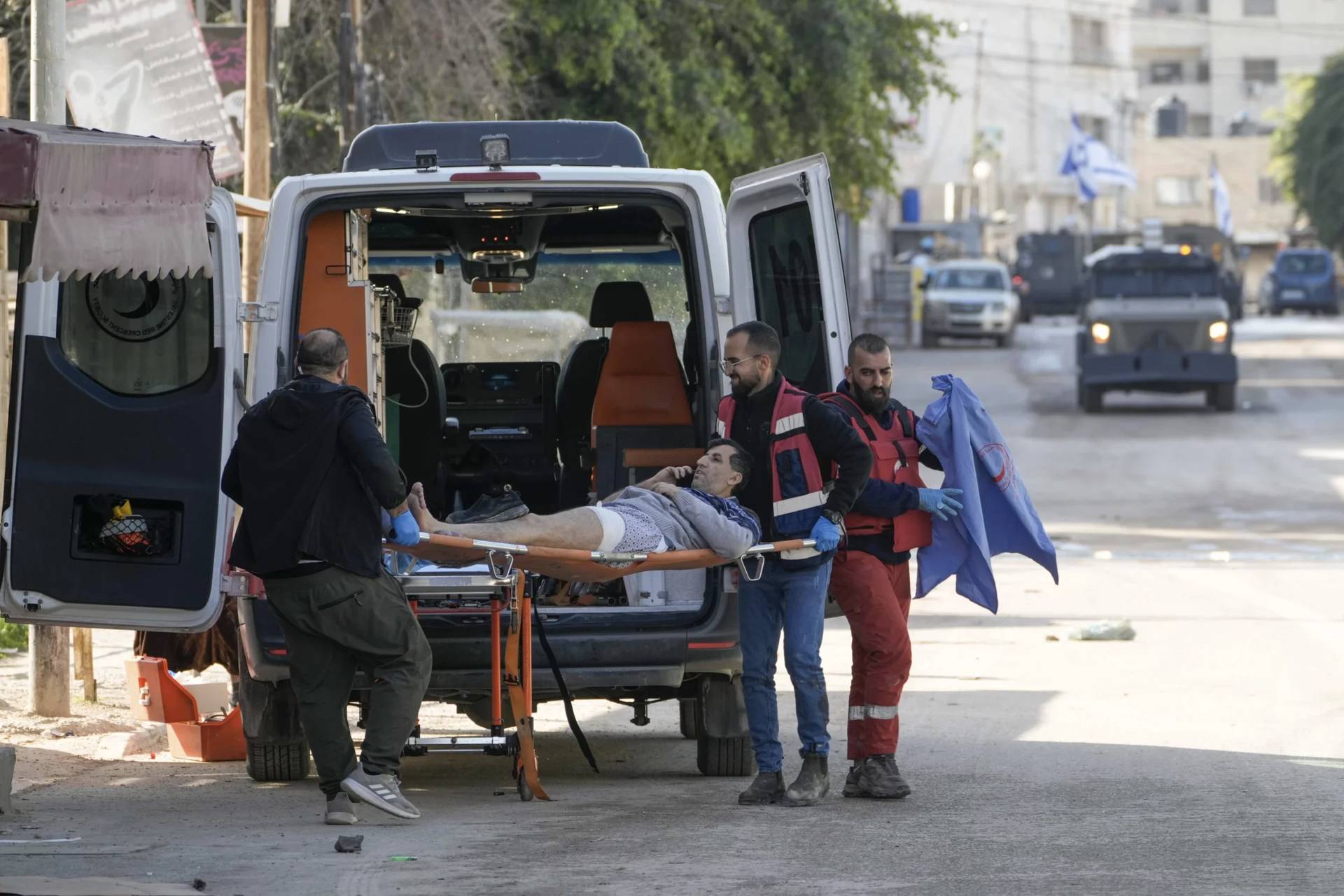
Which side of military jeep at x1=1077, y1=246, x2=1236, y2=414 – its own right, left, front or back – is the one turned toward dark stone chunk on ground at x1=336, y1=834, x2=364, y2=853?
front

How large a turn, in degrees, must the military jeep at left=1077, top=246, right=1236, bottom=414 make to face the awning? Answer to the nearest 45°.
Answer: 0° — it already faces it

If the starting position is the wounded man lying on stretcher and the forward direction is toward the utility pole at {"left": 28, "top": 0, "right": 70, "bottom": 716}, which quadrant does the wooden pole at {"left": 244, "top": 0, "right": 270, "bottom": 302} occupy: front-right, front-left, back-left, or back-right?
front-right

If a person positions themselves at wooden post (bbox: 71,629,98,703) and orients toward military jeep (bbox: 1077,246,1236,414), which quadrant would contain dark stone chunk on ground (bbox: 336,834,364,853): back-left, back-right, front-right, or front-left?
back-right

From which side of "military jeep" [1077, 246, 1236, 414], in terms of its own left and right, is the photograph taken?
front

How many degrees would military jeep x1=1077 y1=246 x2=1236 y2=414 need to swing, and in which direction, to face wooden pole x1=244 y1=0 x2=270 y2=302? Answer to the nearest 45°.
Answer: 0° — it already faces it

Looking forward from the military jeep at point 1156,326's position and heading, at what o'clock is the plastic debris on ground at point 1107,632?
The plastic debris on ground is roughly at 12 o'clock from the military jeep.
